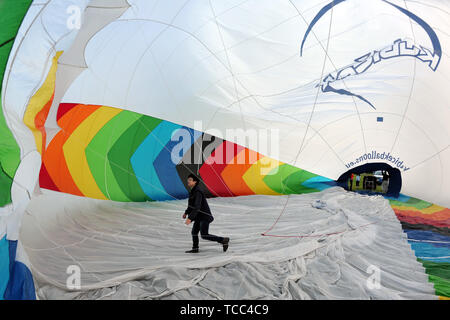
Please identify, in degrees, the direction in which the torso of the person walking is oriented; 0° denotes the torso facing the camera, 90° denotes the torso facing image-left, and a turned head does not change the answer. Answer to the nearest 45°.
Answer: approximately 90°
